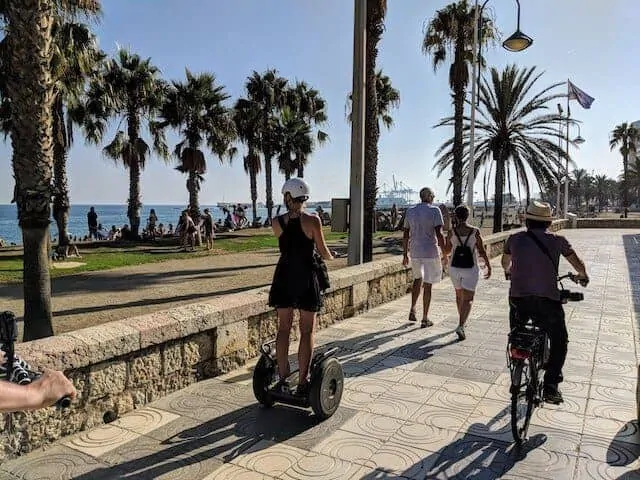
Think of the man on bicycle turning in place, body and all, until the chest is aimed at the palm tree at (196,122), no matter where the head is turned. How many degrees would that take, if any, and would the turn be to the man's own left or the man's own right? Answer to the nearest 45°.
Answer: approximately 45° to the man's own left

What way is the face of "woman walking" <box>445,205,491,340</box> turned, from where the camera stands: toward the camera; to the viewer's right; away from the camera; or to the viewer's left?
away from the camera

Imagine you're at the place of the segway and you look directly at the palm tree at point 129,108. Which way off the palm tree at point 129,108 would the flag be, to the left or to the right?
right

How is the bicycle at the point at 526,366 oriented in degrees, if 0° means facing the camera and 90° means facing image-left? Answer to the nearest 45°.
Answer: approximately 180°

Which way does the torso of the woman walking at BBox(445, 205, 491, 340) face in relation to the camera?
away from the camera

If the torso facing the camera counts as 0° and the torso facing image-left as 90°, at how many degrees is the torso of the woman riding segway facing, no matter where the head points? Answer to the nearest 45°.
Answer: approximately 180°

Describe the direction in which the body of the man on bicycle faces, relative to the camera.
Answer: away from the camera

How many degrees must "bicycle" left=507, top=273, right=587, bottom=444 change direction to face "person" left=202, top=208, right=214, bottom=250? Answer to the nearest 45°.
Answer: approximately 45° to its left

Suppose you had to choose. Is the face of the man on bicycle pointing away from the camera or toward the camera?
away from the camera
